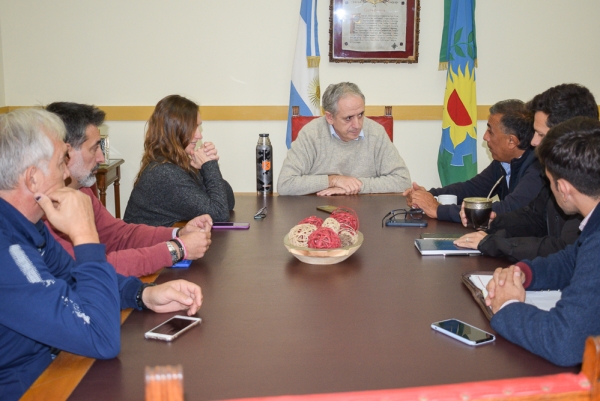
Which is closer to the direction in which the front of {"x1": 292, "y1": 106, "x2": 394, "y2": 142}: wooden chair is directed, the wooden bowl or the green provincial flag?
the wooden bowl

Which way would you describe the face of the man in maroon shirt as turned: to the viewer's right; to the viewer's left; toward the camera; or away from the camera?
to the viewer's right

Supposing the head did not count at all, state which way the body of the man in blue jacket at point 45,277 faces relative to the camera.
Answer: to the viewer's right

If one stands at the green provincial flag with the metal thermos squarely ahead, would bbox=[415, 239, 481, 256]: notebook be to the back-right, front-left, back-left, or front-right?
front-left

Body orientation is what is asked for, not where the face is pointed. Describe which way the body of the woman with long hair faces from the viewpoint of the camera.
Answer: to the viewer's right

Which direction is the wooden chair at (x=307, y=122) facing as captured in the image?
toward the camera

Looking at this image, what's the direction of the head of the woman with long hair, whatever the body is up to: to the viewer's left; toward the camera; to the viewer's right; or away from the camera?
to the viewer's right

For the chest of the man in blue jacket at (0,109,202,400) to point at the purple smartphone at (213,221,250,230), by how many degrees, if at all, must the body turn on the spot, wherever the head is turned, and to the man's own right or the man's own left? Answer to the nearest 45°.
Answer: approximately 45° to the man's own left

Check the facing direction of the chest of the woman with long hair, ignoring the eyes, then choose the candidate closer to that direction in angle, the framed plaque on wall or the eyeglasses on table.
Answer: the eyeglasses on table

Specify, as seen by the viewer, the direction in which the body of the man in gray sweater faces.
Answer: toward the camera

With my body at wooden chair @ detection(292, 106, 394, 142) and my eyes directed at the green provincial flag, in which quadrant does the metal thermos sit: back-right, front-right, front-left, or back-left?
back-right

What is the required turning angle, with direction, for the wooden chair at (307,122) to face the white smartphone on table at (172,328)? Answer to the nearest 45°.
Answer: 0° — it already faces it

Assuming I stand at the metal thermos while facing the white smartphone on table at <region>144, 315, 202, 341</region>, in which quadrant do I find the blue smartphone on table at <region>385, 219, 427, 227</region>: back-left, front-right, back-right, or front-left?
front-left

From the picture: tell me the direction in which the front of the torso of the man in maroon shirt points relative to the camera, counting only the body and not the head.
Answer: to the viewer's right

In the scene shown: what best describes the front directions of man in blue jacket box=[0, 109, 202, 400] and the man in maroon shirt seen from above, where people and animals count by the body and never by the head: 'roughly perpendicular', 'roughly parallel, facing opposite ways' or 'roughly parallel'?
roughly parallel

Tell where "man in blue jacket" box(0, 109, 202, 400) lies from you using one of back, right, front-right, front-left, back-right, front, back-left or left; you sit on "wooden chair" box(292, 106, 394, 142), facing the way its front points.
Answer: front

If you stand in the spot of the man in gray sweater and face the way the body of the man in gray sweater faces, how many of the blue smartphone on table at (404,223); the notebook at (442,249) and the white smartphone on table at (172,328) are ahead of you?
3

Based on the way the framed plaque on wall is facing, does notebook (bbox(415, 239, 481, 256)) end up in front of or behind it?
in front

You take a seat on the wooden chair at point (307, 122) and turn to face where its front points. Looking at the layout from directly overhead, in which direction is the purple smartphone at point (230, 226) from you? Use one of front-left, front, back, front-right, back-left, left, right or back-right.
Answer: front

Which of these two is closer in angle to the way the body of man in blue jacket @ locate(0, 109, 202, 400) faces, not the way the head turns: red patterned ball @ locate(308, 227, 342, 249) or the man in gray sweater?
the red patterned ball
